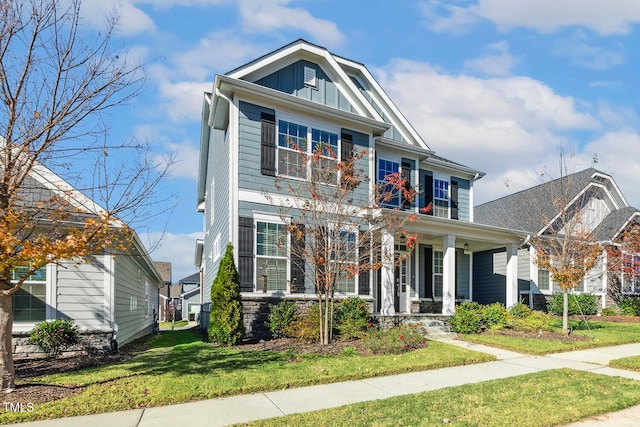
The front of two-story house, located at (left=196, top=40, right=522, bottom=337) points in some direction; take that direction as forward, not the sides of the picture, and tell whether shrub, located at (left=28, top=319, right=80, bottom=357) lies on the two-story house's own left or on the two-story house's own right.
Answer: on the two-story house's own right

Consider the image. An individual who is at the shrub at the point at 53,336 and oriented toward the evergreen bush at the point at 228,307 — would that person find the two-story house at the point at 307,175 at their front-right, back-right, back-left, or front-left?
front-left

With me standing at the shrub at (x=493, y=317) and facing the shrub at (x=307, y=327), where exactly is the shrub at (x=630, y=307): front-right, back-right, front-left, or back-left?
back-right

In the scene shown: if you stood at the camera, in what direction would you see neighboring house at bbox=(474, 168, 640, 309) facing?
facing the viewer and to the right of the viewer

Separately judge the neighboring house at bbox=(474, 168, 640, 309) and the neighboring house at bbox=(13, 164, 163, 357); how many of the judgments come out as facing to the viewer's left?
0

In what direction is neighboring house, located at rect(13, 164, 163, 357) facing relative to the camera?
toward the camera

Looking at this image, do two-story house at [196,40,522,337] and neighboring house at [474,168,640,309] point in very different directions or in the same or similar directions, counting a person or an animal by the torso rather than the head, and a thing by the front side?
same or similar directions

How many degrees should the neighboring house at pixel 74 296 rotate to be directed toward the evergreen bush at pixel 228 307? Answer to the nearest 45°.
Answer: approximately 90° to its left

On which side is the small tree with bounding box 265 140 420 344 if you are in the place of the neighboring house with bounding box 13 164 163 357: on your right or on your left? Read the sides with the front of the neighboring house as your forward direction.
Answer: on your left

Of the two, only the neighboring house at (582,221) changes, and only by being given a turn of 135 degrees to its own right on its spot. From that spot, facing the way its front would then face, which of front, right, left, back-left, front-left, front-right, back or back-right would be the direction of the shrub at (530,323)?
left

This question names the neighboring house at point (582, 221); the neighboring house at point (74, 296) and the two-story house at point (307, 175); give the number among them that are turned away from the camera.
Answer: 0
